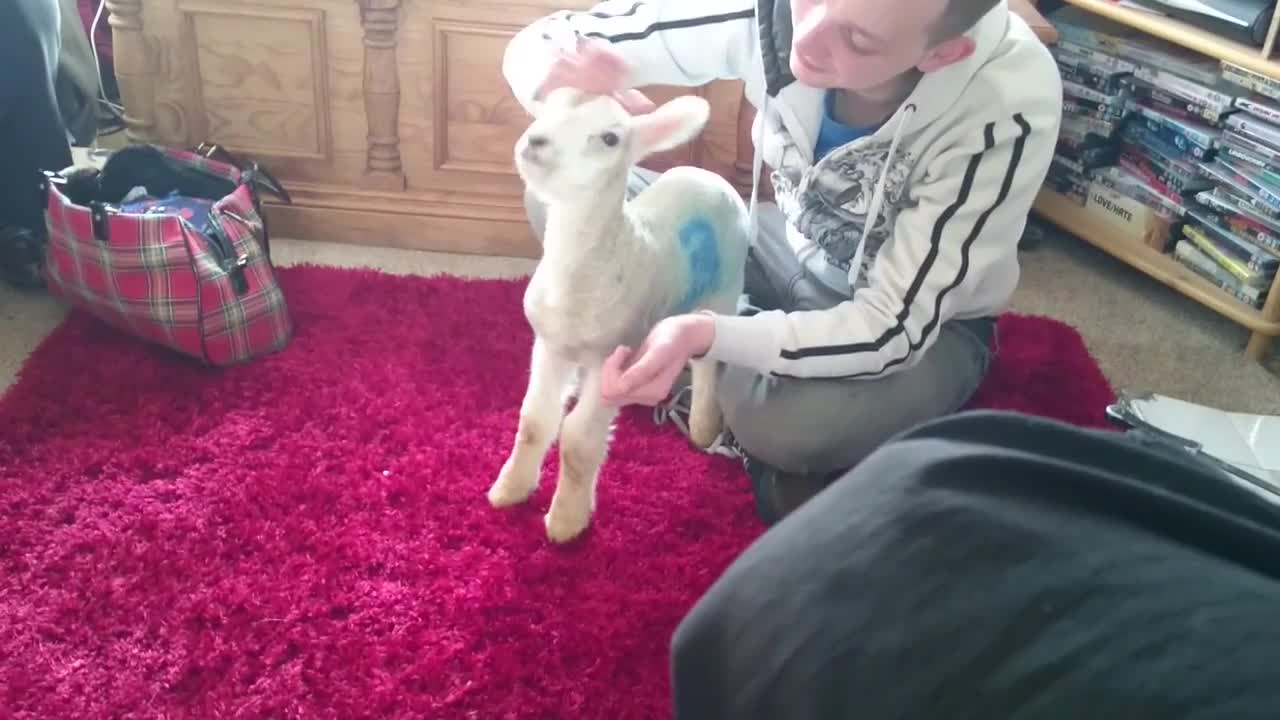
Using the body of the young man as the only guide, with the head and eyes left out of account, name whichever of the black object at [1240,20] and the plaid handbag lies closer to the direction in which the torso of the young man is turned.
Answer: the plaid handbag

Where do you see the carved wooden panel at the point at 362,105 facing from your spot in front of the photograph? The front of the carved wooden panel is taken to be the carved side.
facing the viewer

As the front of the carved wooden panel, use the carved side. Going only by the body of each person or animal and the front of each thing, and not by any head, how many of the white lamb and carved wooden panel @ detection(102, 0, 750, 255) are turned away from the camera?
0

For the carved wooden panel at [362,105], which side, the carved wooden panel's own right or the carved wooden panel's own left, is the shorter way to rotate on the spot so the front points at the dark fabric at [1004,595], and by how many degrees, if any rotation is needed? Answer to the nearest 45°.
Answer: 0° — it already faces it

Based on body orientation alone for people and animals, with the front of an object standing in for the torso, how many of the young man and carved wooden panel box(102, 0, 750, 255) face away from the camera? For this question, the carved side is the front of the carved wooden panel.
0

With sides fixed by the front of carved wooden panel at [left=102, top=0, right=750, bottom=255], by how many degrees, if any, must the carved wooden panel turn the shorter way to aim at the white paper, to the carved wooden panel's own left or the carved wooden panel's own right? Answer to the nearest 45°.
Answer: approximately 45° to the carved wooden panel's own left

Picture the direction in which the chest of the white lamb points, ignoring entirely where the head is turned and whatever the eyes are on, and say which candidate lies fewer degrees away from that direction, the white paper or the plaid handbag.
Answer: the plaid handbag

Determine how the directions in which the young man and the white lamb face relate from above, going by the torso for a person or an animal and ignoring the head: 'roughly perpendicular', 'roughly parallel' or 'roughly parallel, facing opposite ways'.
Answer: roughly parallel

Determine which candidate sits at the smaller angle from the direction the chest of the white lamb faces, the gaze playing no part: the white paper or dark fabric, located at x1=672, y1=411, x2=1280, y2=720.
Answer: the dark fabric

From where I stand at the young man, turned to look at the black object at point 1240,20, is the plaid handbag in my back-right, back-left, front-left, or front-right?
back-left

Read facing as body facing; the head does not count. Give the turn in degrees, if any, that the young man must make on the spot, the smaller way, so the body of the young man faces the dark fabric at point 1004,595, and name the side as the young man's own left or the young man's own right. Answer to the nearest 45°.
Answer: approximately 45° to the young man's own left

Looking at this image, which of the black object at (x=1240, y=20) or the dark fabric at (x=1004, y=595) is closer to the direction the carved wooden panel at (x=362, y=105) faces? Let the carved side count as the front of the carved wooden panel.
the dark fabric

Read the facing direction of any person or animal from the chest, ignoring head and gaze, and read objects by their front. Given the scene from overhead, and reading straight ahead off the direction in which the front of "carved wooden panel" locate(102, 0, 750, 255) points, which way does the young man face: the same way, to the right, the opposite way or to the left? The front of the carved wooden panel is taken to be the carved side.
to the right

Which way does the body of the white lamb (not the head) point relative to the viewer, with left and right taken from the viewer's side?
facing the viewer and to the left of the viewer

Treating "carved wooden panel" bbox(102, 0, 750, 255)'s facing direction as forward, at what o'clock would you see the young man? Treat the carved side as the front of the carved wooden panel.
The young man is roughly at 11 o'clock from the carved wooden panel.
